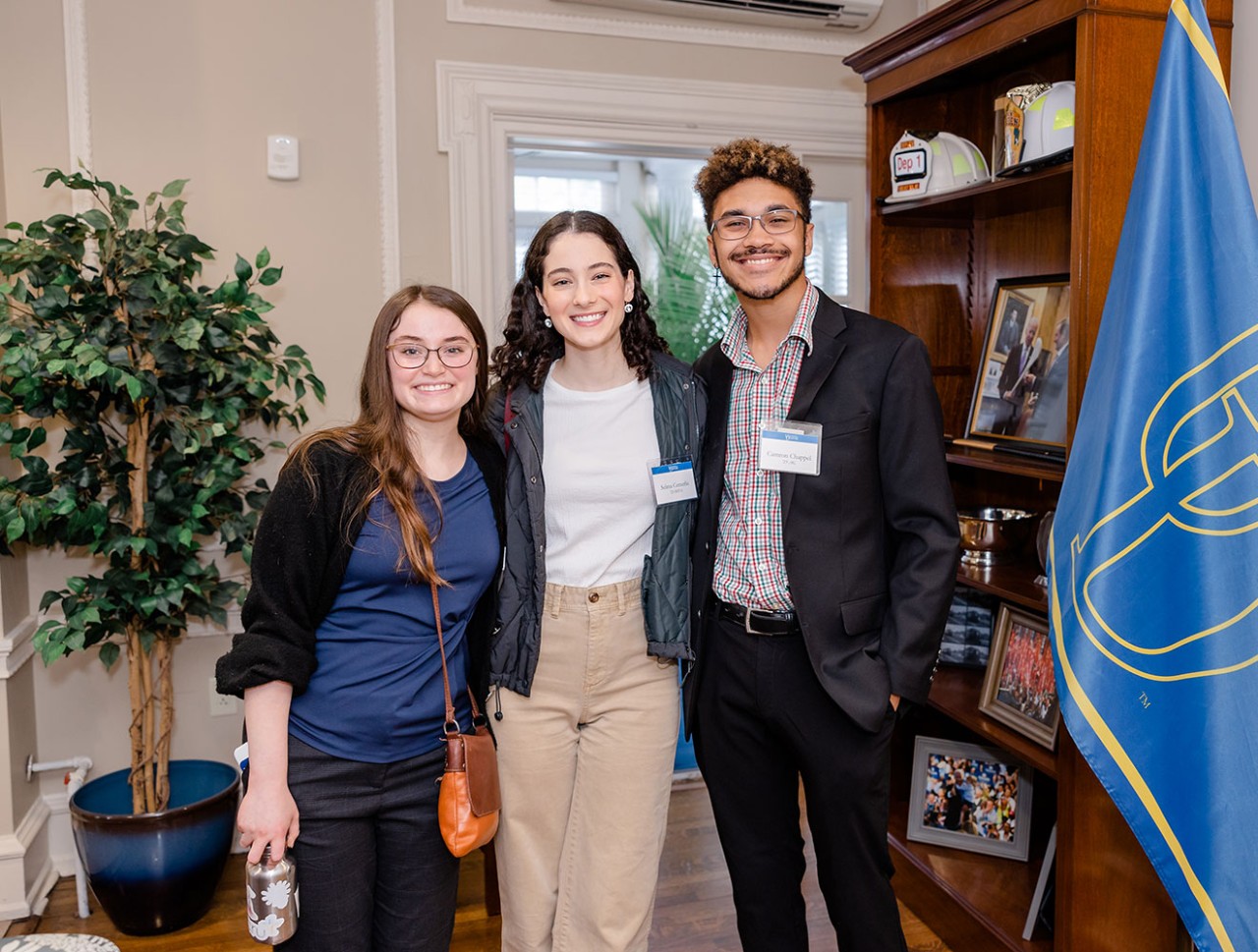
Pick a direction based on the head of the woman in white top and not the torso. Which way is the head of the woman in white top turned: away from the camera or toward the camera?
toward the camera

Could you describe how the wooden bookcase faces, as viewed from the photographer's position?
facing the viewer and to the left of the viewer

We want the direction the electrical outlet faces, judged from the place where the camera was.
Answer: facing the viewer

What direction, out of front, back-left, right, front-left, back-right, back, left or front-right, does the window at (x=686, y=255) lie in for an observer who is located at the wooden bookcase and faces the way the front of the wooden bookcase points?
right

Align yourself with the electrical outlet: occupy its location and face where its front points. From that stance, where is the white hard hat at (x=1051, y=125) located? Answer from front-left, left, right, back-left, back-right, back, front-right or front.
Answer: front-left

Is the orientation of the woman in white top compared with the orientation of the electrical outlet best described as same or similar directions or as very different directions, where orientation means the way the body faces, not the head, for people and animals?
same or similar directions

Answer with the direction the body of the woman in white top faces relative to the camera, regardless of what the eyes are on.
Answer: toward the camera

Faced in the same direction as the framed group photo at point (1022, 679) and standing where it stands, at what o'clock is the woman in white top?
The woman in white top is roughly at 12 o'clock from the framed group photo.

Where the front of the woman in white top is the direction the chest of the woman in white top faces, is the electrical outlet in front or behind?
behind

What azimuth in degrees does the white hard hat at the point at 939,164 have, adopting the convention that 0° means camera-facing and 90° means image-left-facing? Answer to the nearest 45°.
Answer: approximately 45°

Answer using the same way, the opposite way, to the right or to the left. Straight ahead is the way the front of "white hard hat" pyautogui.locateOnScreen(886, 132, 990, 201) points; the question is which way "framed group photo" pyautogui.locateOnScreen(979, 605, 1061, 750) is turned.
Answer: the same way
